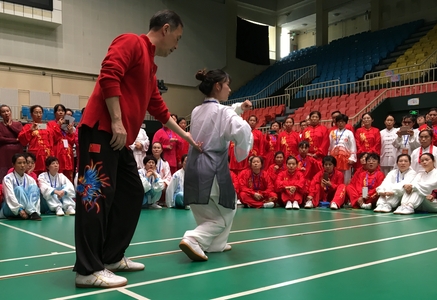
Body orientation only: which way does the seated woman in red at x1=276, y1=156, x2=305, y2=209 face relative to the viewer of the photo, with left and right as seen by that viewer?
facing the viewer

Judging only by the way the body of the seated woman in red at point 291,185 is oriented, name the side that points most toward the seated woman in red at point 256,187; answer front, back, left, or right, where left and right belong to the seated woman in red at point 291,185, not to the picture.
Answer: right

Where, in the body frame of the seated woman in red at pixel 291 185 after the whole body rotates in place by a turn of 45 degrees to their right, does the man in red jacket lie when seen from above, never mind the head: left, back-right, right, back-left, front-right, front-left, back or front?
front-left

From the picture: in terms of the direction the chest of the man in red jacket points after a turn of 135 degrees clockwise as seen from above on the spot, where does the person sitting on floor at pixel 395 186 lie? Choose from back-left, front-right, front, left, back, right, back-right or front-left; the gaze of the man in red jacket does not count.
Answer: back

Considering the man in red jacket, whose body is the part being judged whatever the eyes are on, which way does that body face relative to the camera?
to the viewer's right

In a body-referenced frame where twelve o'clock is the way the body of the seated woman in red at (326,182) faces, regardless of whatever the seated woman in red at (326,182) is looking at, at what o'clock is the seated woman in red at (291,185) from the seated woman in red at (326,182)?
the seated woman in red at (291,185) is roughly at 2 o'clock from the seated woman in red at (326,182).

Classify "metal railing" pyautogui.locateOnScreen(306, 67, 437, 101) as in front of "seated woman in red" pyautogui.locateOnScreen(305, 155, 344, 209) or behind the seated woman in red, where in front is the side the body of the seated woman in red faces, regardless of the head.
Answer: behind

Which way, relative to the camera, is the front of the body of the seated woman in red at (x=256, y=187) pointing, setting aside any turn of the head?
toward the camera

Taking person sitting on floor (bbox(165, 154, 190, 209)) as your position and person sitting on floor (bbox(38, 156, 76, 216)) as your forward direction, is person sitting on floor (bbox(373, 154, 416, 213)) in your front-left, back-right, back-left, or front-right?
back-left

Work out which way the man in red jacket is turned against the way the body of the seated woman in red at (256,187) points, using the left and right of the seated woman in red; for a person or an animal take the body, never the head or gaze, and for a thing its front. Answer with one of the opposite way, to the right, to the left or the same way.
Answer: to the left

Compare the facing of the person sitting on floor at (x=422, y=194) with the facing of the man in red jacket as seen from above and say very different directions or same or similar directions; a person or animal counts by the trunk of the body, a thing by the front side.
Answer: very different directions

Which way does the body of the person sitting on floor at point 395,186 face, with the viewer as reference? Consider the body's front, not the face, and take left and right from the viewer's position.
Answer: facing the viewer and to the left of the viewer

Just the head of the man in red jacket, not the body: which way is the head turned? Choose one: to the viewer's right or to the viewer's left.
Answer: to the viewer's right

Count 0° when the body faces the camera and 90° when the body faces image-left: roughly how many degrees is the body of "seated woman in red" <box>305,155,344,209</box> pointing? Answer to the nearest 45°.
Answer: approximately 0°
